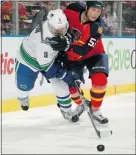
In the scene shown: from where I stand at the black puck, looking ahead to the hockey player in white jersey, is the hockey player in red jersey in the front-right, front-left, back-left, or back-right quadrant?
front-right

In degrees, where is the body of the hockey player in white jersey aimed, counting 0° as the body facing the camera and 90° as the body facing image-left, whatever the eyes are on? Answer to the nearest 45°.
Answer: approximately 315°

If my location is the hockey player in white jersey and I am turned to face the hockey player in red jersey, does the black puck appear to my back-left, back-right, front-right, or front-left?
front-right

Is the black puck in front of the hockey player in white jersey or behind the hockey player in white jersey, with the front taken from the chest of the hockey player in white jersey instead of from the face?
in front

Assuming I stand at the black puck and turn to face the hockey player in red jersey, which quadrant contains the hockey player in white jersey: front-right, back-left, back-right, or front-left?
front-left
